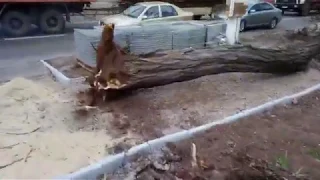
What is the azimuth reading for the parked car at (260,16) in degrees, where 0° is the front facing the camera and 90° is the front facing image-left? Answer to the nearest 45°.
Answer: approximately 45°

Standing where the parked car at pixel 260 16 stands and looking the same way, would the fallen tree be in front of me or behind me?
in front

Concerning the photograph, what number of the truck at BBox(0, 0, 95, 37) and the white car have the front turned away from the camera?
0

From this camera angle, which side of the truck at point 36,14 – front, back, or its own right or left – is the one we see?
left

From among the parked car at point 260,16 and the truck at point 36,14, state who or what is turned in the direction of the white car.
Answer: the parked car

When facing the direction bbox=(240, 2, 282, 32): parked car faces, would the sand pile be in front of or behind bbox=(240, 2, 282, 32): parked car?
in front

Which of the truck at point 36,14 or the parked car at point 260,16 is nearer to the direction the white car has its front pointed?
the truck

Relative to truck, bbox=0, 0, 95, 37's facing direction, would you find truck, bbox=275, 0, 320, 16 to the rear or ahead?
to the rear

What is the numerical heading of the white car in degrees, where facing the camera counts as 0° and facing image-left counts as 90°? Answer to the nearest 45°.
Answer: approximately 45°

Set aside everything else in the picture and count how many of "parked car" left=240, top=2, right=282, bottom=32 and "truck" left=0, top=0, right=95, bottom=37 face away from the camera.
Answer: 0

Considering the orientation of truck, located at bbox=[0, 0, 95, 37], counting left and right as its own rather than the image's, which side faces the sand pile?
left

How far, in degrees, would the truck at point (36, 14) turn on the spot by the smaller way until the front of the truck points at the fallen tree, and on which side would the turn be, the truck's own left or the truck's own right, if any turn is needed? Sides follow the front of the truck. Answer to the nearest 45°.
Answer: approximately 90° to the truck's own left

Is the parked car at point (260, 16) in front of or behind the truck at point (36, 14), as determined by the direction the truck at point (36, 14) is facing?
behind

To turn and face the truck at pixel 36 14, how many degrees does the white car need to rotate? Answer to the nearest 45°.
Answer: approximately 45° to its right
